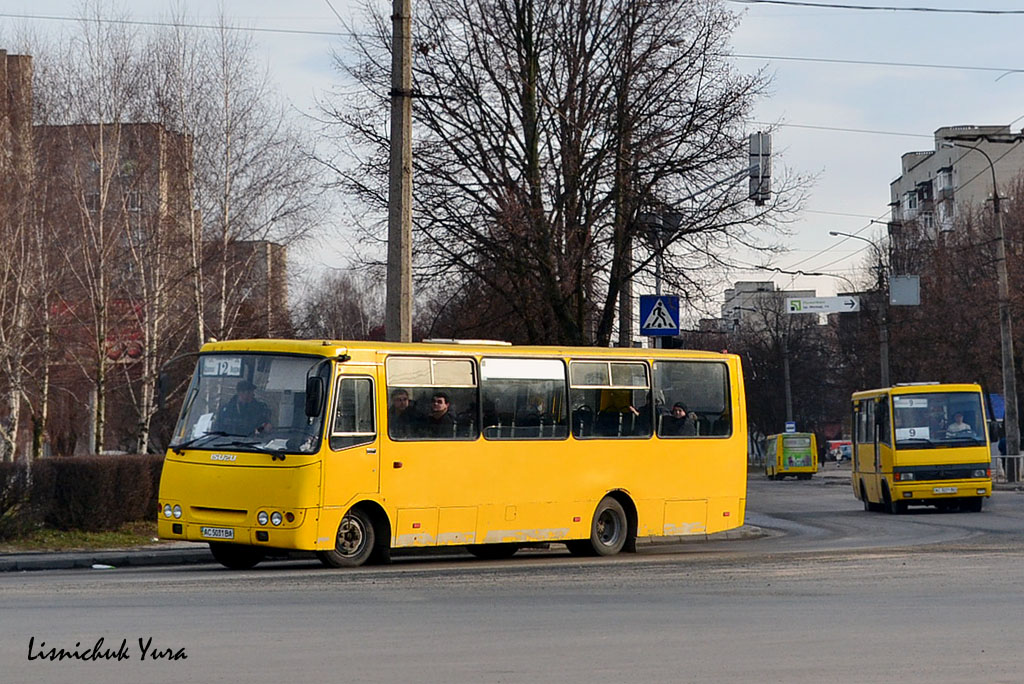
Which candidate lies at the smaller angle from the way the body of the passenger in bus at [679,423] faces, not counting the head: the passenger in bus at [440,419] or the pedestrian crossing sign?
the passenger in bus

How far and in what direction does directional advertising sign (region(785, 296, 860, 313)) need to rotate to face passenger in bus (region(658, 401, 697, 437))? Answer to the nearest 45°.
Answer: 0° — it already faces them

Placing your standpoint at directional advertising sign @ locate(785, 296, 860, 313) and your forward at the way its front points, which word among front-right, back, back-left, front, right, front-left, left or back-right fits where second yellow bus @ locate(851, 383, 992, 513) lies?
front

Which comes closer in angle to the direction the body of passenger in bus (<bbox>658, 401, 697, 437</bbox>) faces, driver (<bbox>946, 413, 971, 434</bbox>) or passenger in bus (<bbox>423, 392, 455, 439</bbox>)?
the passenger in bus

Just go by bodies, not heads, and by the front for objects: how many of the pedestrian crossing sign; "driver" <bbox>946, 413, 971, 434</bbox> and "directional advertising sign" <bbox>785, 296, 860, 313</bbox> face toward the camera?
3

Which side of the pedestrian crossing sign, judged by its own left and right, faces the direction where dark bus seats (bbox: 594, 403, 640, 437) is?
front

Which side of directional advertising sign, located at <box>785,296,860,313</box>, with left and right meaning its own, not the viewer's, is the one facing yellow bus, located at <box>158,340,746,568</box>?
front

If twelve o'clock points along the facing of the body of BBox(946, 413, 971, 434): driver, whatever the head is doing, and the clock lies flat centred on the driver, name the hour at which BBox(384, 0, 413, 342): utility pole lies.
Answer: The utility pole is roughly at 1 o'clock from the driver.

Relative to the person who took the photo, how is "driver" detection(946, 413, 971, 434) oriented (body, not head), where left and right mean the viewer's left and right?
facing the viewer

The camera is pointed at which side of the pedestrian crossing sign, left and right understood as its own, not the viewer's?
front

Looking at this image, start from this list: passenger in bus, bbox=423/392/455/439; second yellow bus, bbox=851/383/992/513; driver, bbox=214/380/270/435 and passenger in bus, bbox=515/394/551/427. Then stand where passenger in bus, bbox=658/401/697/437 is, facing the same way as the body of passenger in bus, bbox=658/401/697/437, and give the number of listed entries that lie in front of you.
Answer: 3

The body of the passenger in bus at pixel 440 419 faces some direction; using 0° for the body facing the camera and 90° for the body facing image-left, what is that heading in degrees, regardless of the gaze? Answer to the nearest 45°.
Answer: approximately 45°

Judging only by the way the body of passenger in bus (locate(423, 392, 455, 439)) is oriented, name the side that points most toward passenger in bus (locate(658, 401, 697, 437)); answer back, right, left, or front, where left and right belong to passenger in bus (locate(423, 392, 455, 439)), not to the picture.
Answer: back

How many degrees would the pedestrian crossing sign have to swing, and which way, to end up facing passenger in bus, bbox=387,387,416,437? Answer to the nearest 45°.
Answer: approximately 45° to its right

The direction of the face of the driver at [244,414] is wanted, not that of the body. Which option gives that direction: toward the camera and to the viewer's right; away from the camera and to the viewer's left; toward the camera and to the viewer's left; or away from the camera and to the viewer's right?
toward the camera and to the viewer's left

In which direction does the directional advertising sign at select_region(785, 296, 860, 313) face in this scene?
toward the camera
